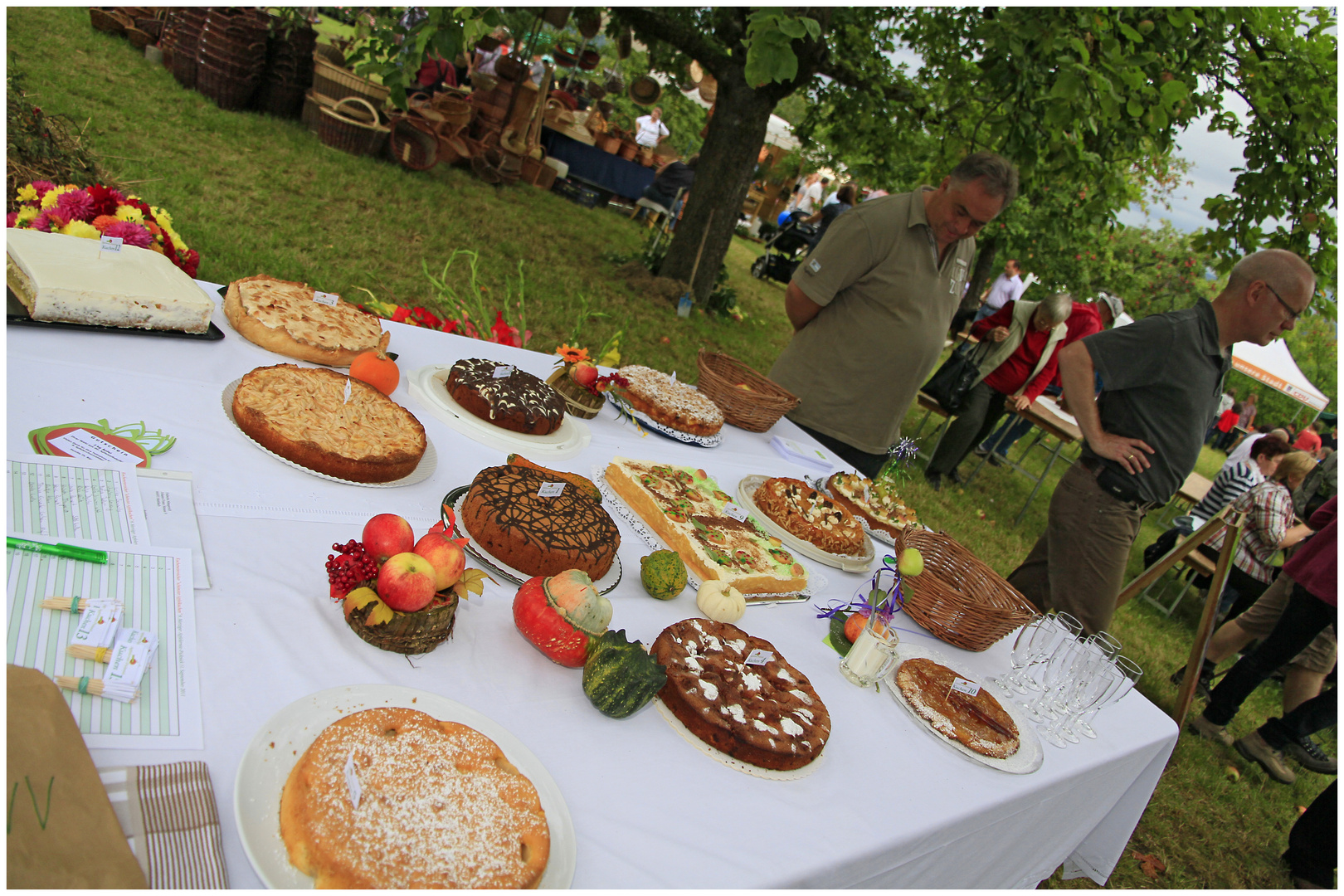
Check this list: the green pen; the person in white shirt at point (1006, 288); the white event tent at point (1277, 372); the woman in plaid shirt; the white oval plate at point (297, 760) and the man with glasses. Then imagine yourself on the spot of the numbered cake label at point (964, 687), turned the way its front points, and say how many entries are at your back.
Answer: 4

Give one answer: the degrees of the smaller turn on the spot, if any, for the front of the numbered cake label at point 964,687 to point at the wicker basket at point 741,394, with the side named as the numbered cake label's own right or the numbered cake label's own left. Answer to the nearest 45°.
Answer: approximately 135° to the numbered cake label's own right

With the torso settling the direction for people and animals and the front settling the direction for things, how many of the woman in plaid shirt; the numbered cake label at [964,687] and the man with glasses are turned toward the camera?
1

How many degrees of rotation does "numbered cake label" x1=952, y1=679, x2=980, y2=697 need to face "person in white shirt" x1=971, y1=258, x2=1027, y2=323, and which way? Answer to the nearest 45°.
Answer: approximately 180°
